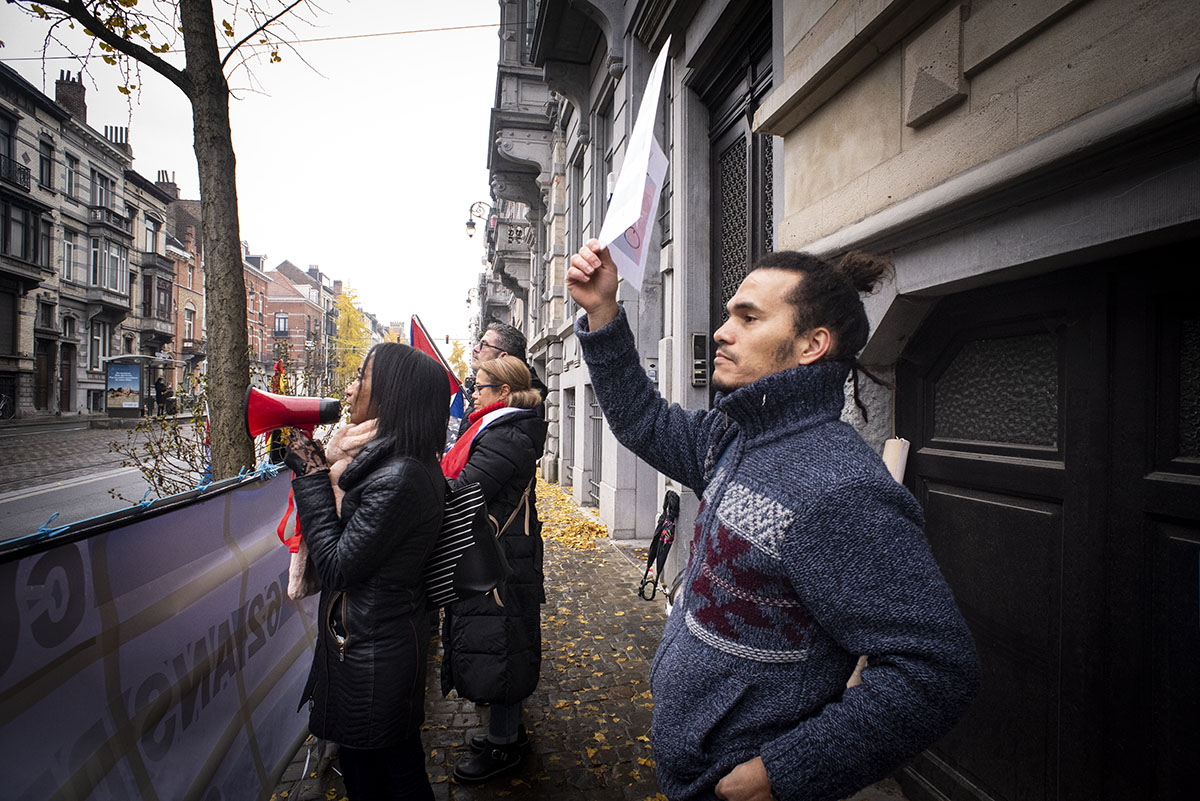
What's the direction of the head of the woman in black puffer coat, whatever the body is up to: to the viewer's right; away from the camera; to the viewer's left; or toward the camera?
to the viewer's left

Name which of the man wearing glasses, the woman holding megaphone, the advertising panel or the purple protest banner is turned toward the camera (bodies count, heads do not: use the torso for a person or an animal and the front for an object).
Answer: the advertising panel

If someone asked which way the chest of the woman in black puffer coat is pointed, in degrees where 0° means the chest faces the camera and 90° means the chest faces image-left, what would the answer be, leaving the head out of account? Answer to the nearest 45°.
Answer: approximately 90°

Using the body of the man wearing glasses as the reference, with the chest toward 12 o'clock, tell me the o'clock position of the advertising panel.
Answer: The advertising panel is roughly at 2 o'clock from the man wearing glasses.

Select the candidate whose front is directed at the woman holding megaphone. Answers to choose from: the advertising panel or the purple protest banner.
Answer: the advertising panel

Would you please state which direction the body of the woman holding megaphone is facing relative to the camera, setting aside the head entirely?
to the viewer's left

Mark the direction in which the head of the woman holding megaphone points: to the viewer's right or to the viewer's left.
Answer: to the viewer's left

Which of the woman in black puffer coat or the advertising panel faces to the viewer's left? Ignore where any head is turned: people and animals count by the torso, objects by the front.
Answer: the woman in black puffer coat

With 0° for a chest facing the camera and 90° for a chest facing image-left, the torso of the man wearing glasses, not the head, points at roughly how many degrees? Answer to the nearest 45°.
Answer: approximately 90°
